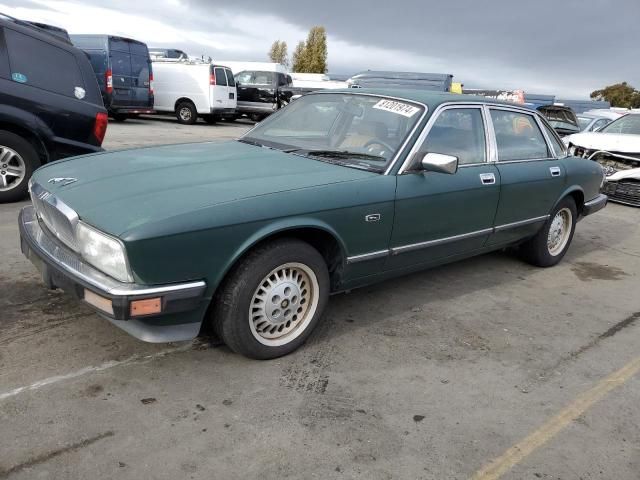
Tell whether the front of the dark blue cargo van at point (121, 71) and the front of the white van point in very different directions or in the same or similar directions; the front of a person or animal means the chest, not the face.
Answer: same or similar directions

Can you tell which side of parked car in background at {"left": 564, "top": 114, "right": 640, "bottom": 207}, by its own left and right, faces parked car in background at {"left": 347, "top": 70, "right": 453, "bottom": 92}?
right

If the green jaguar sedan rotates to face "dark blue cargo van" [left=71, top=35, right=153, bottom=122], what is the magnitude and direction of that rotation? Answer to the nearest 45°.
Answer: approximately 90° to its right

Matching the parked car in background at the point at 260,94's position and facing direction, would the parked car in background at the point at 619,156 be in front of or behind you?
behind

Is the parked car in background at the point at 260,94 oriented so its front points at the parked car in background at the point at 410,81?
no

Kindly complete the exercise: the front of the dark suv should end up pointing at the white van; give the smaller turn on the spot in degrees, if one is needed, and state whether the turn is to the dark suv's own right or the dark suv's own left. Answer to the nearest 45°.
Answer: approximately 90° to the dark suv's own right

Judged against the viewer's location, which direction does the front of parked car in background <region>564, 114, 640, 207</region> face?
facing the viewer and to the left of the viewer

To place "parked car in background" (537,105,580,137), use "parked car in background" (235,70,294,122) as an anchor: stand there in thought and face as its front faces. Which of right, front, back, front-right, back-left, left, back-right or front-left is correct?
back

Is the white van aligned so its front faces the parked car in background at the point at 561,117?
no
